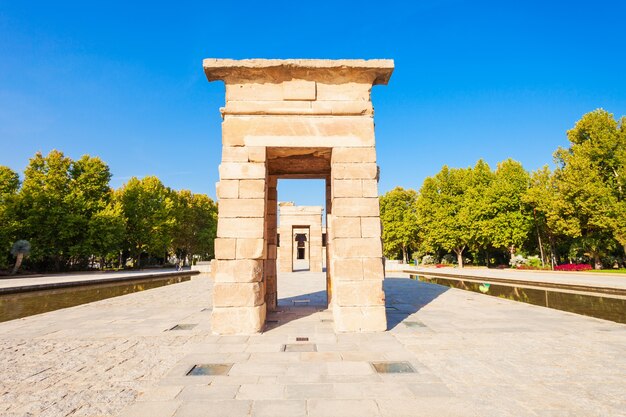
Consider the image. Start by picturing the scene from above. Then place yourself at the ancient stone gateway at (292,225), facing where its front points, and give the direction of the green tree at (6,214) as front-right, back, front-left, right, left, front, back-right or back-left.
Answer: right

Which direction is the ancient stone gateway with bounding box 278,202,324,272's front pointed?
toward the camera

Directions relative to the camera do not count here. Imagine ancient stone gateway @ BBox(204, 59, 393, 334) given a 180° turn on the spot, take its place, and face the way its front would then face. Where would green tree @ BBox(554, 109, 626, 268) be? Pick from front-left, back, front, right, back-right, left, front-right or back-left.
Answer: front-right

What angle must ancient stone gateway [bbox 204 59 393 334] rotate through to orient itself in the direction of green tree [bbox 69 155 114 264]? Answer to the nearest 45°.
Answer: approximately 135° to its right

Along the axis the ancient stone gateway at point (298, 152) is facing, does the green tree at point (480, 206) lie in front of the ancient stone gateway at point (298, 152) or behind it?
behind

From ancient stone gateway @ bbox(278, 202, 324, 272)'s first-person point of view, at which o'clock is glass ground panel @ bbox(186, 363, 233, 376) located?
The glass ground panel is roughly at 12 o'clock from the ancient stone gateway.

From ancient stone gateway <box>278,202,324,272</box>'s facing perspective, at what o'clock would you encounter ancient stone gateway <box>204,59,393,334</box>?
ancient stone gateway <box>204,59,393,334</box> is roughly at 12 o'clock from ancient stone gateway <box>278,202,324,272</box>.

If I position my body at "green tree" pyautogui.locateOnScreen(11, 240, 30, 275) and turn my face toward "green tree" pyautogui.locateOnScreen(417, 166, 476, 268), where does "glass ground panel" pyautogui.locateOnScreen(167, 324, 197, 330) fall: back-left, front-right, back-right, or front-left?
front-right

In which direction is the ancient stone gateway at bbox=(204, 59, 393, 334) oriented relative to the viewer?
toward the camera

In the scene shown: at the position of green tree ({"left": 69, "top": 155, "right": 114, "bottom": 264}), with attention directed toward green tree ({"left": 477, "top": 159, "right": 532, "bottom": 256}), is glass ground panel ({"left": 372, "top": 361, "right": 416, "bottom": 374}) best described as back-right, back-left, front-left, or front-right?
front-right

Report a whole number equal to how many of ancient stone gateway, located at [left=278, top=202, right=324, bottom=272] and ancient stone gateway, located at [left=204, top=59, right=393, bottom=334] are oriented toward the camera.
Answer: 2

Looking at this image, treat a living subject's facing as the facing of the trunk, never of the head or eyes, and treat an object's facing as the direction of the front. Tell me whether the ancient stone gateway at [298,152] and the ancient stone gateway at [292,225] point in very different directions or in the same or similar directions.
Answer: same or similar directions

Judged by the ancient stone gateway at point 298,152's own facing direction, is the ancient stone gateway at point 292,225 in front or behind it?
behind

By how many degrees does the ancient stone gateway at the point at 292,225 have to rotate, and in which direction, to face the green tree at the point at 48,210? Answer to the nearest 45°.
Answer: approximately 90° to its right

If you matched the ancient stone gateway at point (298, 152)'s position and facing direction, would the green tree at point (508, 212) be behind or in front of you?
behind
